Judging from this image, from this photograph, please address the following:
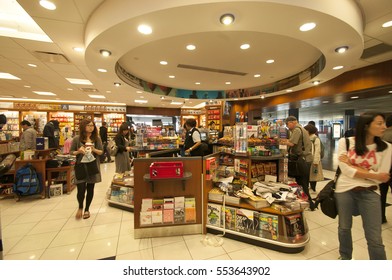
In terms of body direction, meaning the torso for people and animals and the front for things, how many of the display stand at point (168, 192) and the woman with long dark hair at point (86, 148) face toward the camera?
2

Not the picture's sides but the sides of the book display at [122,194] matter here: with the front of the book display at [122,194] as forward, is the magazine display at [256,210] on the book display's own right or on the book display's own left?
on the book display's own left

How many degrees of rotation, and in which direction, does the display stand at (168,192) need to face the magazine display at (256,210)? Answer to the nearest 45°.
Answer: approximately 90° to its left

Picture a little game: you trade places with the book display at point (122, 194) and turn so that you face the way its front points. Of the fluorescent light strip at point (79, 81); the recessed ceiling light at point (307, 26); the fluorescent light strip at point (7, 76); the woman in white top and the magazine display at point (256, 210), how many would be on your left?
3

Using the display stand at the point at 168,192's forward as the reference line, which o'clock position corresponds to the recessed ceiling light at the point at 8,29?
The recessed ceiling light is roughly at 4 o'clock from the display stand.

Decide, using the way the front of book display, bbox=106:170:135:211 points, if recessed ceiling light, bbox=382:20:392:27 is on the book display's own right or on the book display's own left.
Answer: on the book display's own left
